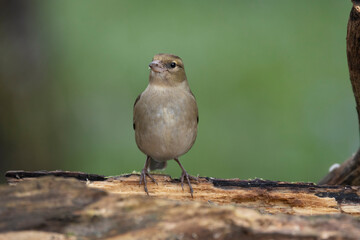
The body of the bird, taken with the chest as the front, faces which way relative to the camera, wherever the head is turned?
toward the camera
